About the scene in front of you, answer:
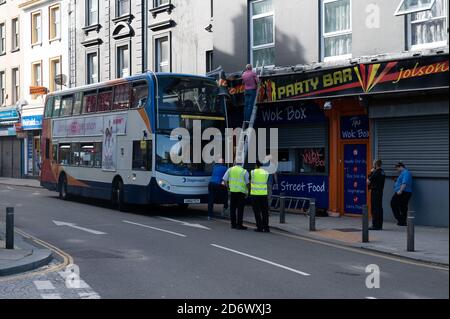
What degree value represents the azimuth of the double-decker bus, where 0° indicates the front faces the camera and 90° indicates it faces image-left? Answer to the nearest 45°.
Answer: approximately 315°

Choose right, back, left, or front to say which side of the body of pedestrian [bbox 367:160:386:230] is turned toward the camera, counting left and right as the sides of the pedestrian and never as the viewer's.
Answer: left

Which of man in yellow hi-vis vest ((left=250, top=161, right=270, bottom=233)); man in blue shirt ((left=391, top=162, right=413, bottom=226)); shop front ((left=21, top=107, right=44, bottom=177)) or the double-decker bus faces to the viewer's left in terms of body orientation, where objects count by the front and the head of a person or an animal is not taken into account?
the man in blue shirt

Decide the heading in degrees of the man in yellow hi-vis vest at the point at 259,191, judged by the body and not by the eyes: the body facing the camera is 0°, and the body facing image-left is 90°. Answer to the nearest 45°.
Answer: approximately 180°

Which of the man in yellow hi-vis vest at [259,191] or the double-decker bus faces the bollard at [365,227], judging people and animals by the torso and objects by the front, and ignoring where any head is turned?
the double-decker bus

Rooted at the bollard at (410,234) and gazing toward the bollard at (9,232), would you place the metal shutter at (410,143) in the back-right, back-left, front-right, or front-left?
back-right

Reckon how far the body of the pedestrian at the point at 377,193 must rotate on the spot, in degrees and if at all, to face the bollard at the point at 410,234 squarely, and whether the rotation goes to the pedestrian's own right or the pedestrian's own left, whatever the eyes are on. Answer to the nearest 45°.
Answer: approximately 90° to the pedestrian's own left

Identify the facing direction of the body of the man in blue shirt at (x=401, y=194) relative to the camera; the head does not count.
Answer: to the viewer's left

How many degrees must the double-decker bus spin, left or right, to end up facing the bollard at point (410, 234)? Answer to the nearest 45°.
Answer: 0° — it already faces it

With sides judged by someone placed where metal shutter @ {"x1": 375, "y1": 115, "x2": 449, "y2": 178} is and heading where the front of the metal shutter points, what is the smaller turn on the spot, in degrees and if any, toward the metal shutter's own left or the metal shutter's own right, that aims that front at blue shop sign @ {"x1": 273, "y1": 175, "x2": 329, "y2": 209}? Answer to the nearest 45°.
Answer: approximately 90° to the metal shutter's own right

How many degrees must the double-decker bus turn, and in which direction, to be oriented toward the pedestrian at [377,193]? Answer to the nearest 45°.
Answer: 0° — it already faces them

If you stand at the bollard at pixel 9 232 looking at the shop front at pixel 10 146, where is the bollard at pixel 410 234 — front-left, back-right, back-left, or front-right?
back-right

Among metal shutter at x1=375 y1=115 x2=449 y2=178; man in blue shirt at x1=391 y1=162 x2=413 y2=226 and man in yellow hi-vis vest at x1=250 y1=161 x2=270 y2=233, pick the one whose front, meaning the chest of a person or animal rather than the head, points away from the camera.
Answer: the man in yellow hi-vis vest

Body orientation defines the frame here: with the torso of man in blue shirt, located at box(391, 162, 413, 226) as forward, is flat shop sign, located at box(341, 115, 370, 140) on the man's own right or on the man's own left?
on the man's own right

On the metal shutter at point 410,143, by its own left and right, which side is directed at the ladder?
right
